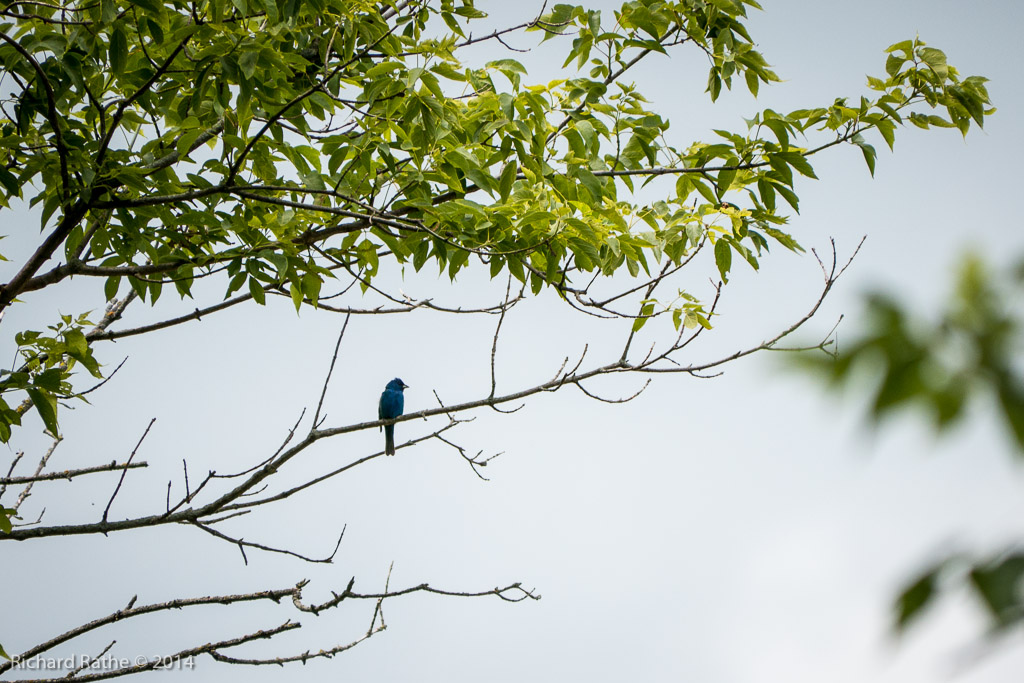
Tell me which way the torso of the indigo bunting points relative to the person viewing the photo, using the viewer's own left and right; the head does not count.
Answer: facing the viewer and to the right of the viewer
